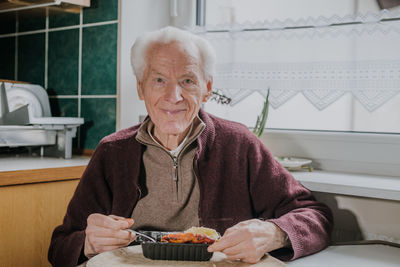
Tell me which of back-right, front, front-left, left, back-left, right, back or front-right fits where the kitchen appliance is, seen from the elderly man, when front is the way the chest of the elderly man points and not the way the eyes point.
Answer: back-right

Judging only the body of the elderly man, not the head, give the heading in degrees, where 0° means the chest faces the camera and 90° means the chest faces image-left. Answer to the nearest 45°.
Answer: approximately 0°
